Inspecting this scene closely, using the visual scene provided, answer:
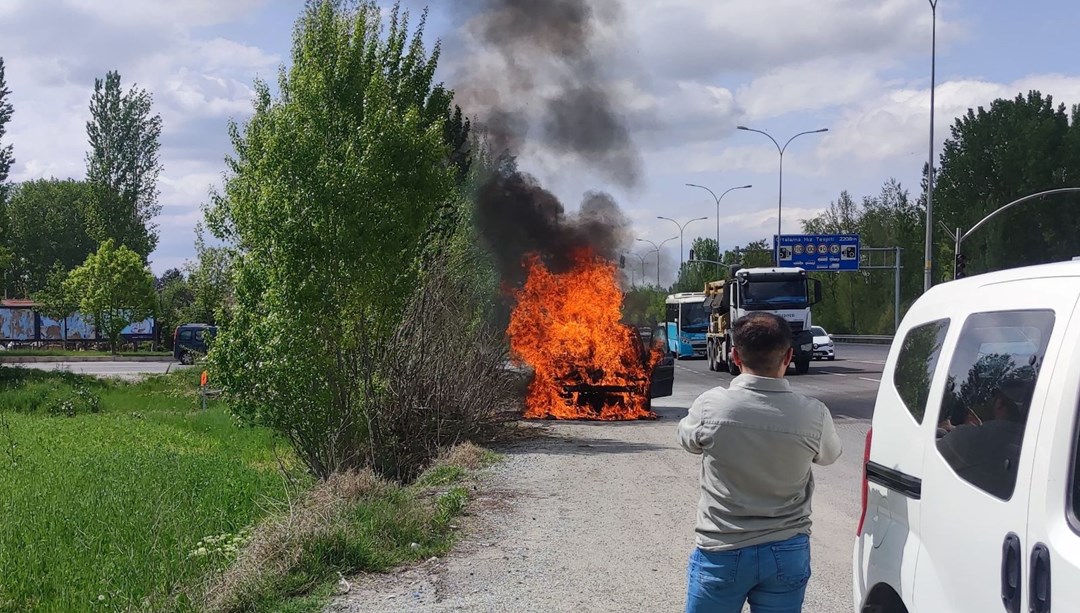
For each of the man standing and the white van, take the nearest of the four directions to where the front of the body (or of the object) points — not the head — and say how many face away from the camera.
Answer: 1

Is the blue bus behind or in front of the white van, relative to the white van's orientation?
behind

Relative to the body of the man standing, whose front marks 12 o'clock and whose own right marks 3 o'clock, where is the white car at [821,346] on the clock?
The white car is roughly at 12 o'clock from the man standing.

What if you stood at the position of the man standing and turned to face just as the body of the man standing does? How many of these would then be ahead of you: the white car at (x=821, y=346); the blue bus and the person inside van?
2

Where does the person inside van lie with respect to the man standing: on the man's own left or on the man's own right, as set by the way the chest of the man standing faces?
on the man's own right

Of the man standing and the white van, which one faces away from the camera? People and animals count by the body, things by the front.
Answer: the man standing

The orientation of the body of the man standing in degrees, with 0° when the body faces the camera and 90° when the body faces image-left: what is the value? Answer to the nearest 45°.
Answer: approximately 180°

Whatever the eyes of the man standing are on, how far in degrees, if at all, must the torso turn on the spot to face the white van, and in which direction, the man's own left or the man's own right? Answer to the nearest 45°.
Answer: approximately 135° to the man's own right

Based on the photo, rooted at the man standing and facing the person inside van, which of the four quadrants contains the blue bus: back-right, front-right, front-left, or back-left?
back-left

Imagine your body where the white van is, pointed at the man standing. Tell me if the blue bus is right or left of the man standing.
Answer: right

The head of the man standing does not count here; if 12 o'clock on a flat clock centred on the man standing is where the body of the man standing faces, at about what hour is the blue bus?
The blue bus is roughly at 12 o'clock from the man standing.

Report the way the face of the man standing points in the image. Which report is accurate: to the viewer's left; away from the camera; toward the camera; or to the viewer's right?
away from the camera
